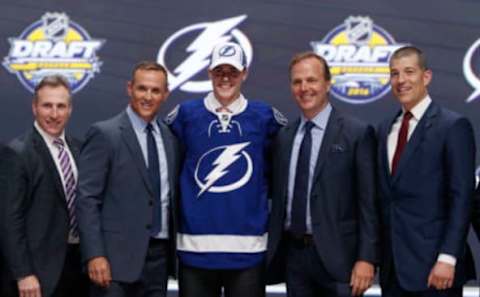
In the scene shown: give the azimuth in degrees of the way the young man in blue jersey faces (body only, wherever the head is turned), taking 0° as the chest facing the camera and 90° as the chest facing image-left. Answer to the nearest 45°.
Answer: approximately 0°

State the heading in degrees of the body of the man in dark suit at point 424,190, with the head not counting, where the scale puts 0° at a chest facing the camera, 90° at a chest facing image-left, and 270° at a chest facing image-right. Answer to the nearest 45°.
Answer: approximately 45°

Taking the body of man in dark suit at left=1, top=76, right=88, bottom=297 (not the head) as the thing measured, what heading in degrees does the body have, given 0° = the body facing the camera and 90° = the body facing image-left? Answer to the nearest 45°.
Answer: approximately 315°

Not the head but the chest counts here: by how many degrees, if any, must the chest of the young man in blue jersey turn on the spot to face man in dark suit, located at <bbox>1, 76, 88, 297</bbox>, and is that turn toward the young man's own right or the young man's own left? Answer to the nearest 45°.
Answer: approximately 90° to the young man's own right
